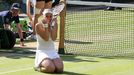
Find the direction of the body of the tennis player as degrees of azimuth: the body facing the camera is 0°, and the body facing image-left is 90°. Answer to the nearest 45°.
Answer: approximately 315°

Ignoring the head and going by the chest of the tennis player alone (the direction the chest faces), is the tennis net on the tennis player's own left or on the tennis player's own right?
on the tennis player's own left
